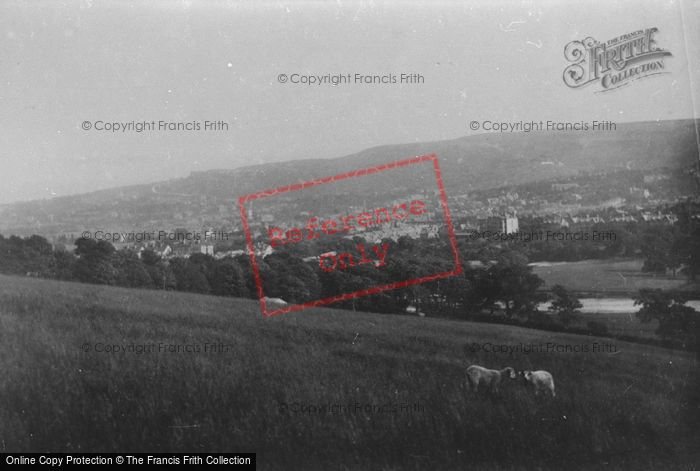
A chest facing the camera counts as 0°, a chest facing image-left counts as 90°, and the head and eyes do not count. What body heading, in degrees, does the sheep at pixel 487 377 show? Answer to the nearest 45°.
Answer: approximately 270°

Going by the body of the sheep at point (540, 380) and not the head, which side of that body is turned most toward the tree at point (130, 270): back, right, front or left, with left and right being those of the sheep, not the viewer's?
front

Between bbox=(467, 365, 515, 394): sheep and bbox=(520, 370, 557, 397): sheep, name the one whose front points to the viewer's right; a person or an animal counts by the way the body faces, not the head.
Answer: bbox=(467, 365, 515, 394): sheep

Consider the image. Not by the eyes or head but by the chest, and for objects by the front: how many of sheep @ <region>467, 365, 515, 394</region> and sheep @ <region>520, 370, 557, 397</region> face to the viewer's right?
1

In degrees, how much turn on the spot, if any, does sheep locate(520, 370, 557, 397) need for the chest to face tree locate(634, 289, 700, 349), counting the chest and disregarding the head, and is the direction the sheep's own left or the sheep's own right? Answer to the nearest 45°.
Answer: approximately 135° to the sheep's own right

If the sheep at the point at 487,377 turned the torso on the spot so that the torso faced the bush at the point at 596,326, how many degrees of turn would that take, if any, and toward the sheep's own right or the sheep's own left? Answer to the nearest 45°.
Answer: approximately 45° to the sheep's own left

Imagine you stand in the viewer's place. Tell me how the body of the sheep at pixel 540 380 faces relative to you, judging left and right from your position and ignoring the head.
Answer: facing to the left of the viewer

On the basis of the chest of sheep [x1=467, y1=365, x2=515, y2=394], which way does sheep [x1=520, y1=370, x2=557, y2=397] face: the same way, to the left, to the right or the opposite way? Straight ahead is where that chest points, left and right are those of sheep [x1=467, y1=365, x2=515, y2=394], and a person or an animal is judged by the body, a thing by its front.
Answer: the opposite way

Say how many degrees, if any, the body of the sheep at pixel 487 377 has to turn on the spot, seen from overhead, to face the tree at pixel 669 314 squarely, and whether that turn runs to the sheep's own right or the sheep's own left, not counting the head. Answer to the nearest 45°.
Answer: approximately 45° to the sheep's own left
